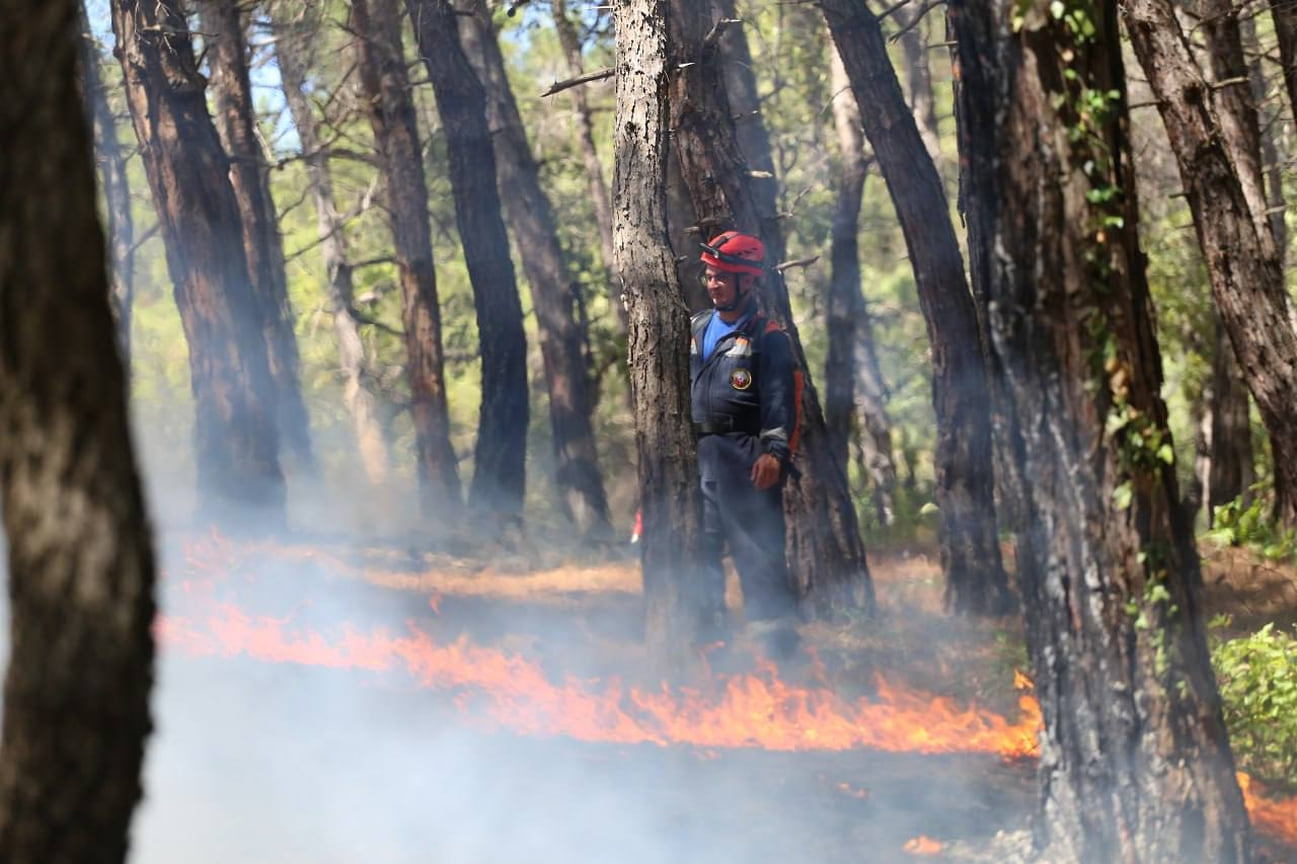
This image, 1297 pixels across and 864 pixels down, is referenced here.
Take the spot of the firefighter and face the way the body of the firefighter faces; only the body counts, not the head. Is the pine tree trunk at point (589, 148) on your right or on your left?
on your right

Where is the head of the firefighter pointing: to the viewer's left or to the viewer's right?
to the viewer's left

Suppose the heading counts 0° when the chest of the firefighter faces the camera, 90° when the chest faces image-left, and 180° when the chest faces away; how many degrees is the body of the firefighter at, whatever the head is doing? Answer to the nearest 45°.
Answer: approximately 45°

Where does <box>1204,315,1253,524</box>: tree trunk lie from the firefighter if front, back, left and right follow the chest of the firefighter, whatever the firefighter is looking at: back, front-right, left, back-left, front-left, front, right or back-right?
back

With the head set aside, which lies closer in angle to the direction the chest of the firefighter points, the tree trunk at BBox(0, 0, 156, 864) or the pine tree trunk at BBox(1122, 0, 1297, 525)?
the tree trunk

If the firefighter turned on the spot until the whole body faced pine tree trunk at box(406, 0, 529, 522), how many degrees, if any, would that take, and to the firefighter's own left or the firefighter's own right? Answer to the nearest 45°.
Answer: approximately 135° to the firefighter's own right

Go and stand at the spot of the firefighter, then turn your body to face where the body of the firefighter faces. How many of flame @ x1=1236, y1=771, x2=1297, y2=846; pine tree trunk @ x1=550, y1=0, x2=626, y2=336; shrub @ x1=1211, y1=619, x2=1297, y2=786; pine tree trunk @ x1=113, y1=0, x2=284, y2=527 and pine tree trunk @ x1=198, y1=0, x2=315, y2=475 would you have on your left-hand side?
2

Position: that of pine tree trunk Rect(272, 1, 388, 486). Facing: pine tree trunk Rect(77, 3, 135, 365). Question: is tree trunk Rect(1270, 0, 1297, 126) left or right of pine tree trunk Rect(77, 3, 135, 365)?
left

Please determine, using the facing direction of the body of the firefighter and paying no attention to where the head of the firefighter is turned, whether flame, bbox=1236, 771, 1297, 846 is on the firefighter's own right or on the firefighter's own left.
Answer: on the firefighter's own left

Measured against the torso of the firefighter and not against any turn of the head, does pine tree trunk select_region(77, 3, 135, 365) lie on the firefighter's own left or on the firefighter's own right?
on the firefighter's own right

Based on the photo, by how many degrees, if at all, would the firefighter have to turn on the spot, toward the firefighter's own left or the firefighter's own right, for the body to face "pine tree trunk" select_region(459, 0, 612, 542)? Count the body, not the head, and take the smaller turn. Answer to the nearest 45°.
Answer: approximately 135° to the firefighter's own right
